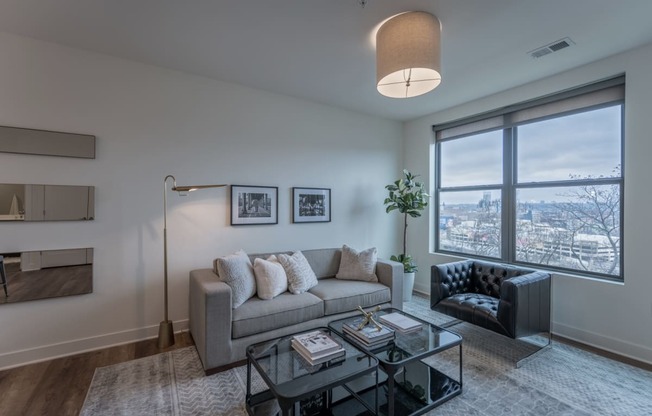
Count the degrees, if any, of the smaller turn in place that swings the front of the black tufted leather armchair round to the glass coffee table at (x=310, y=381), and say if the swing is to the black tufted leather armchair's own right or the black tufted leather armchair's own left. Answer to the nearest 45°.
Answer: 0° — it already faces it

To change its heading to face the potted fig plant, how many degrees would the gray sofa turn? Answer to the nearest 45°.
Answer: approximately 90° to its left

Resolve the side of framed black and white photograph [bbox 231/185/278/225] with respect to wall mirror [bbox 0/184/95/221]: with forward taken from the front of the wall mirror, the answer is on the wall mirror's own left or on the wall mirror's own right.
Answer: on the wall mirror's own left

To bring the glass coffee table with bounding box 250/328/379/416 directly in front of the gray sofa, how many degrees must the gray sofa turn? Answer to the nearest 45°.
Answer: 0° — it already faces it

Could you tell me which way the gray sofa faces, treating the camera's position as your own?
facing the viewer and to the right of the viewer

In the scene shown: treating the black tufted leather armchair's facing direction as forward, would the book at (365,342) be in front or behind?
in front

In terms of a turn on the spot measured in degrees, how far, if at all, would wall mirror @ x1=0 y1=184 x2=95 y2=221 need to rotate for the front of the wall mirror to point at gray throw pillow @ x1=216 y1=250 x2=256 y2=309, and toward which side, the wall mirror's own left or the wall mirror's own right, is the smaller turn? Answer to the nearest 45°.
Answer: approximately 45° to the wall mirror's own left

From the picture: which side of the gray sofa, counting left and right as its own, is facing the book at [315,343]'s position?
front

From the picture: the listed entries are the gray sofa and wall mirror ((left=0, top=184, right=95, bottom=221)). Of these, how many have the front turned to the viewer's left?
0

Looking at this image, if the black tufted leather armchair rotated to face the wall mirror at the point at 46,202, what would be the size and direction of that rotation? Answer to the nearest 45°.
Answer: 0° — it already faces it

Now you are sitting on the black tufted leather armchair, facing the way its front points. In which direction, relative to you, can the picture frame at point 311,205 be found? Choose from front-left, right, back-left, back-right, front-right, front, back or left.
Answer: front-right

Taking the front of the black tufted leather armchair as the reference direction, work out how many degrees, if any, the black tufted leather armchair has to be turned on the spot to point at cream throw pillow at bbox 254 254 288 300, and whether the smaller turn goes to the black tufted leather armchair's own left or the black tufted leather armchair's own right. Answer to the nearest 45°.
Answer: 0° — it already faces it
